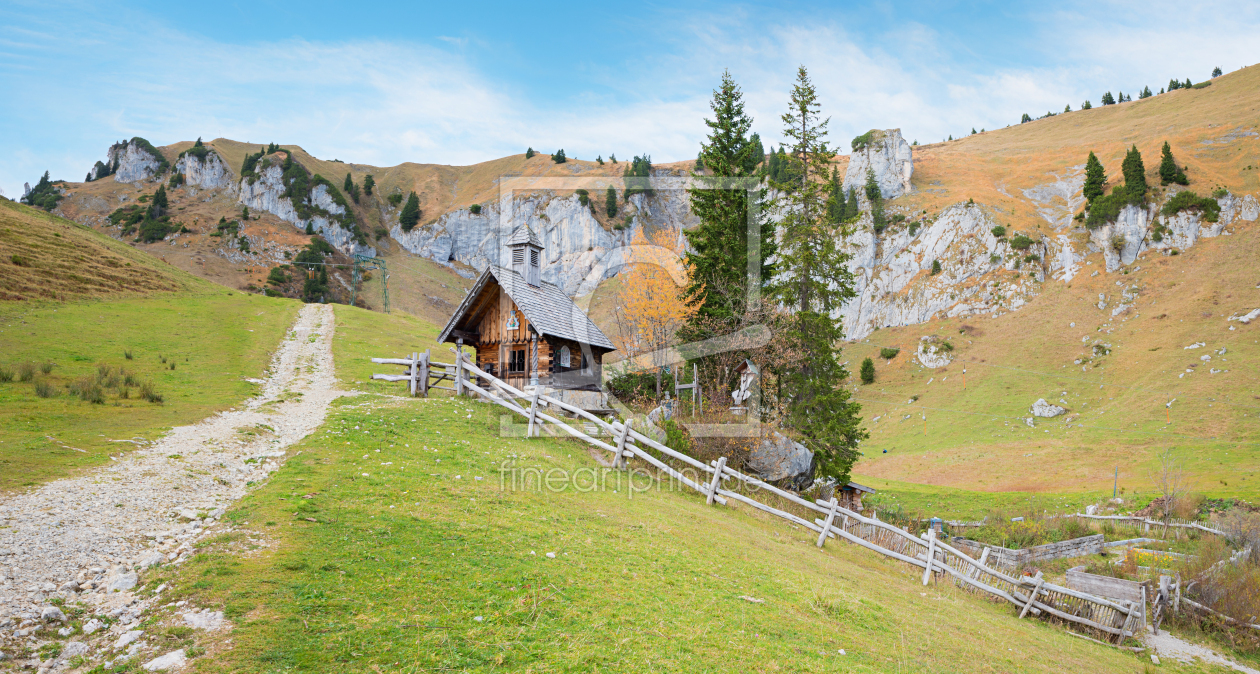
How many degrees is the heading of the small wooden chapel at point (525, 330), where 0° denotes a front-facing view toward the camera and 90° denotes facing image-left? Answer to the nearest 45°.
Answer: approximately 45°

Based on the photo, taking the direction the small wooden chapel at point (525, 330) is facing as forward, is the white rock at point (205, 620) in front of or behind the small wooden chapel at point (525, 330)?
in front

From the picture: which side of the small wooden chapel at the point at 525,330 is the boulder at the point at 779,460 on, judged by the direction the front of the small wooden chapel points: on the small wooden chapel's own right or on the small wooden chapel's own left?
on the small wooden chapel's own left

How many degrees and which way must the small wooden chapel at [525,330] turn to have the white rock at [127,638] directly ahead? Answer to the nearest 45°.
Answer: approximately 45° to its left

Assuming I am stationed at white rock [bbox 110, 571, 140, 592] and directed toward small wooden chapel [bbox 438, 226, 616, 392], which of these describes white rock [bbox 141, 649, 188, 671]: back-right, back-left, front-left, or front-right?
back-right

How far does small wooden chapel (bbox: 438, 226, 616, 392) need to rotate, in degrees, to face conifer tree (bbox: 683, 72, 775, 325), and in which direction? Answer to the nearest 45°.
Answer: approximately 135° to its left

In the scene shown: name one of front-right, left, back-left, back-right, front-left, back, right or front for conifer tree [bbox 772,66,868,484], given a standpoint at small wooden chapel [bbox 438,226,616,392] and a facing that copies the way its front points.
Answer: back-left

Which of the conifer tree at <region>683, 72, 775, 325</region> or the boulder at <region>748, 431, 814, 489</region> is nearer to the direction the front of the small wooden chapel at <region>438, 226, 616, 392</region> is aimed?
the boulder

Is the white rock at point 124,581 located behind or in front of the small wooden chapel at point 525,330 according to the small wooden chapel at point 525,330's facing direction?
in front

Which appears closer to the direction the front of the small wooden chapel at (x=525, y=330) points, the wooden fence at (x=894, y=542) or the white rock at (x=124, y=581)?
the white rock
